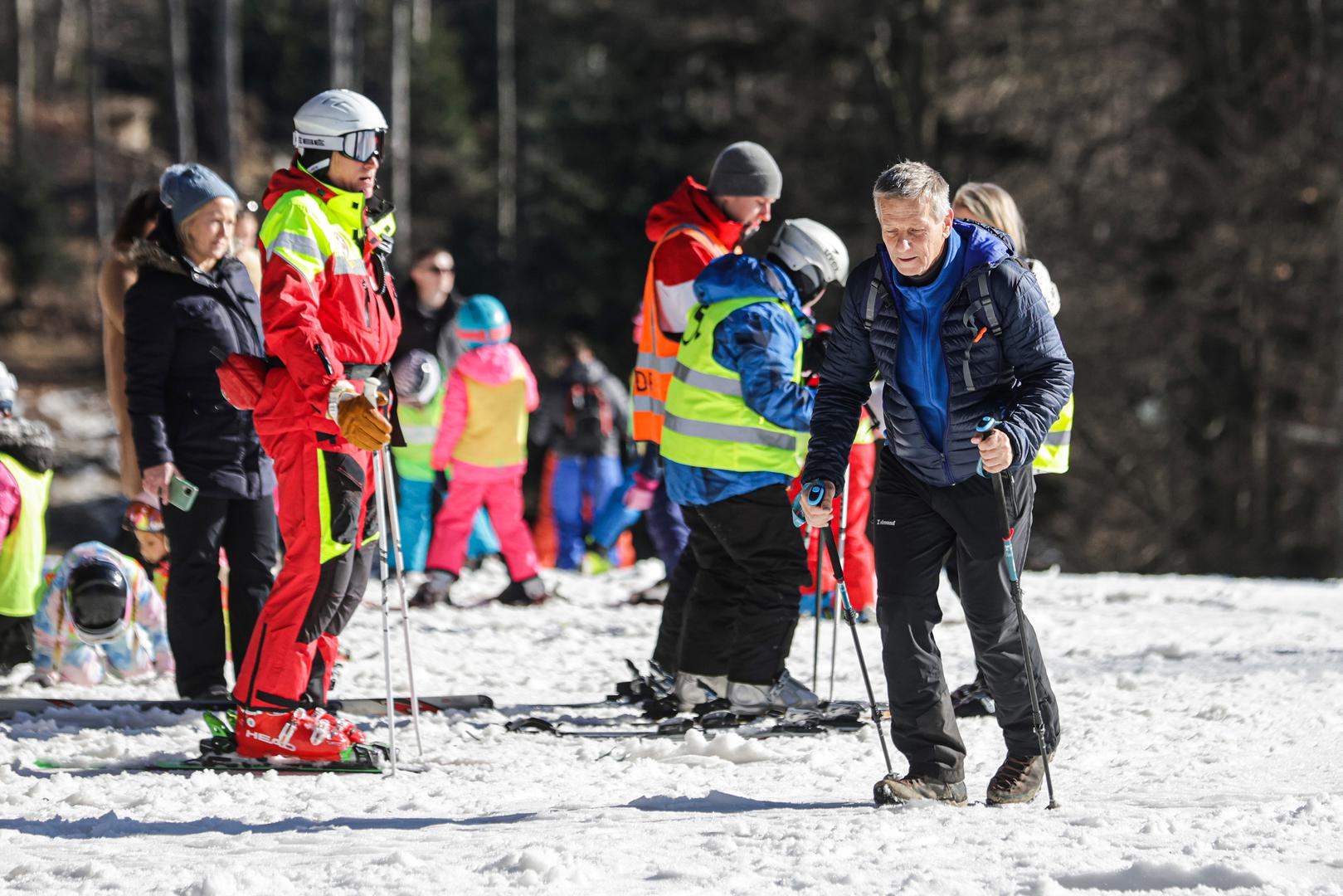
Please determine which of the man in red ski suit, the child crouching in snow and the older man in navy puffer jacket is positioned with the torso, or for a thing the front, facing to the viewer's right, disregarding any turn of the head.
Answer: the man in red ski suit

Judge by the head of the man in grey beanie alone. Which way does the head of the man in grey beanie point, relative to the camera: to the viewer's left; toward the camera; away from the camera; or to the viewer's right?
to the viewer's right

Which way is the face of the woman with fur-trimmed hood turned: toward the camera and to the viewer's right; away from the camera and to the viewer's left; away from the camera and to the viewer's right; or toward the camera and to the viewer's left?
toward the camera and to the viewer's right

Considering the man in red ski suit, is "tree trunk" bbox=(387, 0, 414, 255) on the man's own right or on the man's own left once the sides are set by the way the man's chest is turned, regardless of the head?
on the man's own left

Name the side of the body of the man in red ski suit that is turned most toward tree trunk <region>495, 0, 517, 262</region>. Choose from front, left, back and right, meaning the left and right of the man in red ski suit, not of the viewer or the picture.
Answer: left

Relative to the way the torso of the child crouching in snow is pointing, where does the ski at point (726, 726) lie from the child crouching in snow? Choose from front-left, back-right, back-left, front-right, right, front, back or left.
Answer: front-left

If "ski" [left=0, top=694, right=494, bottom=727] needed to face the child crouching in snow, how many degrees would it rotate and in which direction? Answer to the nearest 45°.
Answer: approximately 90° to its left

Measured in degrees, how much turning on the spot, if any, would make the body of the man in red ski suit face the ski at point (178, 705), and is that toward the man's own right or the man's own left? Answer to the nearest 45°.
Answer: approximately 135° to the man's own left

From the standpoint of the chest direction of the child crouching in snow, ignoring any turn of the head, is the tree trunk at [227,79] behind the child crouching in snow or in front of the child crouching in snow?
behind

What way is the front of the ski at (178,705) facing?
to the viewer's right
